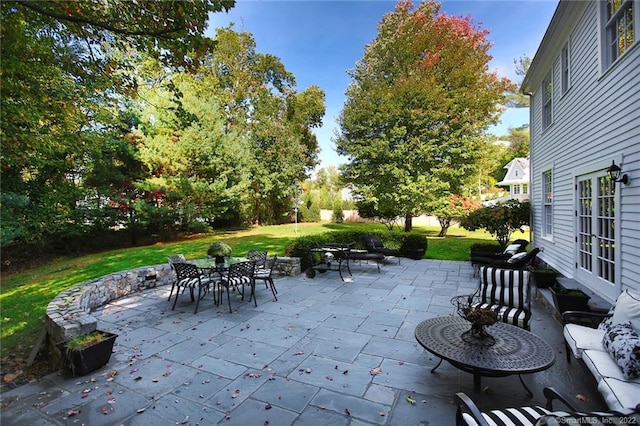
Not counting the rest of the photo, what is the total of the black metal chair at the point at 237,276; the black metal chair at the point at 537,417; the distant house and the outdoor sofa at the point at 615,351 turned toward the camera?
1

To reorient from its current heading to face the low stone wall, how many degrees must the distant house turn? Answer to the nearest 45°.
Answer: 0° — it already faces it

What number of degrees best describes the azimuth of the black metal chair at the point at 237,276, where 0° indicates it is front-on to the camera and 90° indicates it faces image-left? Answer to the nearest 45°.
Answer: approximately 135°

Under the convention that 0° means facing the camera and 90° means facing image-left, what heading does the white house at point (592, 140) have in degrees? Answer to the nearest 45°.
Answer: approximately 45°

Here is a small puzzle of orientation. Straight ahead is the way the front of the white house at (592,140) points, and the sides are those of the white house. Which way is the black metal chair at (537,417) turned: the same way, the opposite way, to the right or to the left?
to the right

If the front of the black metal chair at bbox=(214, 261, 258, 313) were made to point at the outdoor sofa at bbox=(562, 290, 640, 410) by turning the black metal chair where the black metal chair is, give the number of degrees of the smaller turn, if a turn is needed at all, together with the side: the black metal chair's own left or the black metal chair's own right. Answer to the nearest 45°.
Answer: approximately 180°

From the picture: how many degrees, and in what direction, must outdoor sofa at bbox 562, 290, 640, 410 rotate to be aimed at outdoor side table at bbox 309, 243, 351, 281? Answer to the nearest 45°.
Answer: approximately 45° to its right

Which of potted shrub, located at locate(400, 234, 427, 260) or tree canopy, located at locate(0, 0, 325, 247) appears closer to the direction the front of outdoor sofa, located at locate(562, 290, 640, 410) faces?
the tree canopy

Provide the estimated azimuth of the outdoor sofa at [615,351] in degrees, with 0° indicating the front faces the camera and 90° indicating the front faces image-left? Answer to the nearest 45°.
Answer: approximately 90°

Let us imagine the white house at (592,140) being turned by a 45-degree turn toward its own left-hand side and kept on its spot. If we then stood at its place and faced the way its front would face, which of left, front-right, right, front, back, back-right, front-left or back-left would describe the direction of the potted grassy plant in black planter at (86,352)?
front-right

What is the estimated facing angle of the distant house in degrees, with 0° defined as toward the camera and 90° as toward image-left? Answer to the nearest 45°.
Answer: approximately 0°

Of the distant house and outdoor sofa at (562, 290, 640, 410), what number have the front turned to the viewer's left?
1

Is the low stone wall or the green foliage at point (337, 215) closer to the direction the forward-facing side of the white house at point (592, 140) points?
the low stone wall

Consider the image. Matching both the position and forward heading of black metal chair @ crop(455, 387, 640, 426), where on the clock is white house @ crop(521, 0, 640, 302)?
The white house is roughly at 2 o'clock from the black metal chair.

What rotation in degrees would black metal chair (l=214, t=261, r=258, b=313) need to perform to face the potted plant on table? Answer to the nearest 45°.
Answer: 0° — it already faces it

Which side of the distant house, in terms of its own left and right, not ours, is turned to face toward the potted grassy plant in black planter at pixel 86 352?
front
